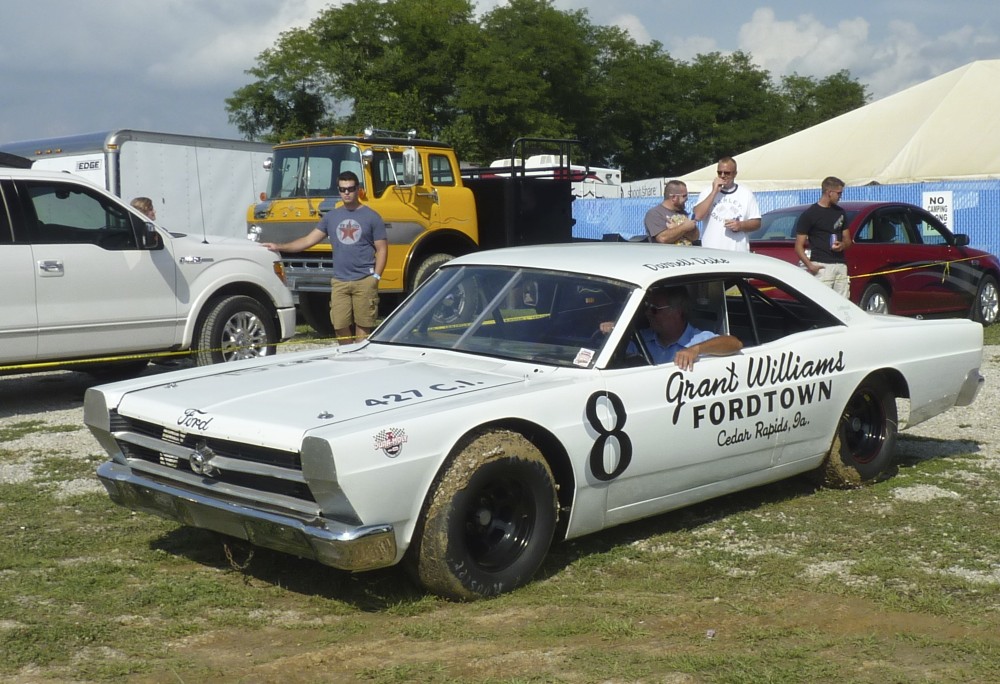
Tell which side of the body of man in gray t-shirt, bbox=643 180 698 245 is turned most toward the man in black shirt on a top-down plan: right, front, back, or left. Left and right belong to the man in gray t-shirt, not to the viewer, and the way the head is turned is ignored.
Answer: left

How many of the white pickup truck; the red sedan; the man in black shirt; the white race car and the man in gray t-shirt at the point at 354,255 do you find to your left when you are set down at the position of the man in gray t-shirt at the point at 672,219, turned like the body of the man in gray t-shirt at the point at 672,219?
2

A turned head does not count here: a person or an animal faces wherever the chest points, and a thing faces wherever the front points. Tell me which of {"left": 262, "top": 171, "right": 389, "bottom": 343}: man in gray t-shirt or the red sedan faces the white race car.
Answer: the man in gray t-shirt

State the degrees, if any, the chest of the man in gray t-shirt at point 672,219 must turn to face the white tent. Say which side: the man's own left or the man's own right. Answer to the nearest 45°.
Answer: approximately 135° to the man's own left

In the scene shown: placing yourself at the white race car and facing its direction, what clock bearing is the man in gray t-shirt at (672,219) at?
The man in gray t-shirt is roughly at 5 o'clock from the white race car.

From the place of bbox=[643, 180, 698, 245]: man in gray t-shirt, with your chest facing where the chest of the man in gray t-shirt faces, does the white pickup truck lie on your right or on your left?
on your right

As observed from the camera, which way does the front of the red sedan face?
facing away from the viewer and to the right of the viewer

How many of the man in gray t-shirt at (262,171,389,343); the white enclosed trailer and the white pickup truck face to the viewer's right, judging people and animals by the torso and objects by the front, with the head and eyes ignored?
1

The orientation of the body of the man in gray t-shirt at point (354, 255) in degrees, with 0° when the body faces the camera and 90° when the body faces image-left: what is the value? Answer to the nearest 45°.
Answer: approximately 0°

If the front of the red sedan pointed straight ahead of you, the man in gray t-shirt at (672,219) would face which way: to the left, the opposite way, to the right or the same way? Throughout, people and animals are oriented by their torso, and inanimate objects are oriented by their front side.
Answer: to the right
